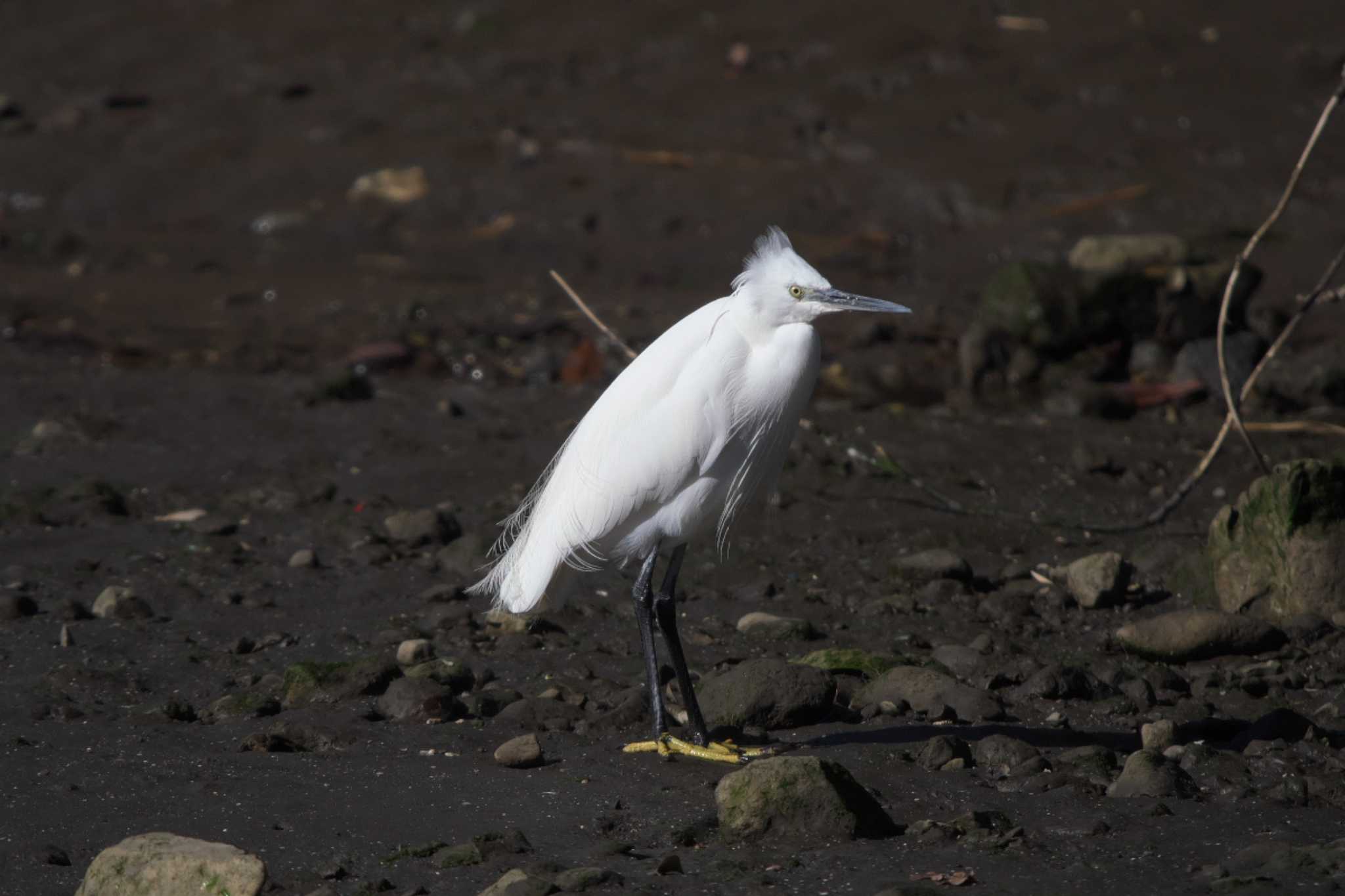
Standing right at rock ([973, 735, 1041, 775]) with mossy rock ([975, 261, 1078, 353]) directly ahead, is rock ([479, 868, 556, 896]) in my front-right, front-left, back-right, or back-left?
back-left

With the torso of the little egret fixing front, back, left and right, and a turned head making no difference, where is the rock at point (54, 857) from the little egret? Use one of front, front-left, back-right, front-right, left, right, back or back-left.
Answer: back-right

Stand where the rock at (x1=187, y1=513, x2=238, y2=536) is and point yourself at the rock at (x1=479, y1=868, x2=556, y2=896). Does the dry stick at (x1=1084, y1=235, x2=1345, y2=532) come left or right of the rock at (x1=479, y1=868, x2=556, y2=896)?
left

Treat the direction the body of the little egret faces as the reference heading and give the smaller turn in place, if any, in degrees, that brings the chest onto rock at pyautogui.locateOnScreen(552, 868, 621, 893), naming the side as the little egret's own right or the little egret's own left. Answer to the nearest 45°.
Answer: approximately 90° to the little egret's own right

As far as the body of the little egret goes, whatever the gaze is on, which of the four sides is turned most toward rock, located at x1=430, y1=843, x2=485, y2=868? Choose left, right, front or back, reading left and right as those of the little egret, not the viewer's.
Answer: right

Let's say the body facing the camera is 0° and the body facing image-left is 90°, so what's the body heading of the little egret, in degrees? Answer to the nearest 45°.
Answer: approximately 270°
